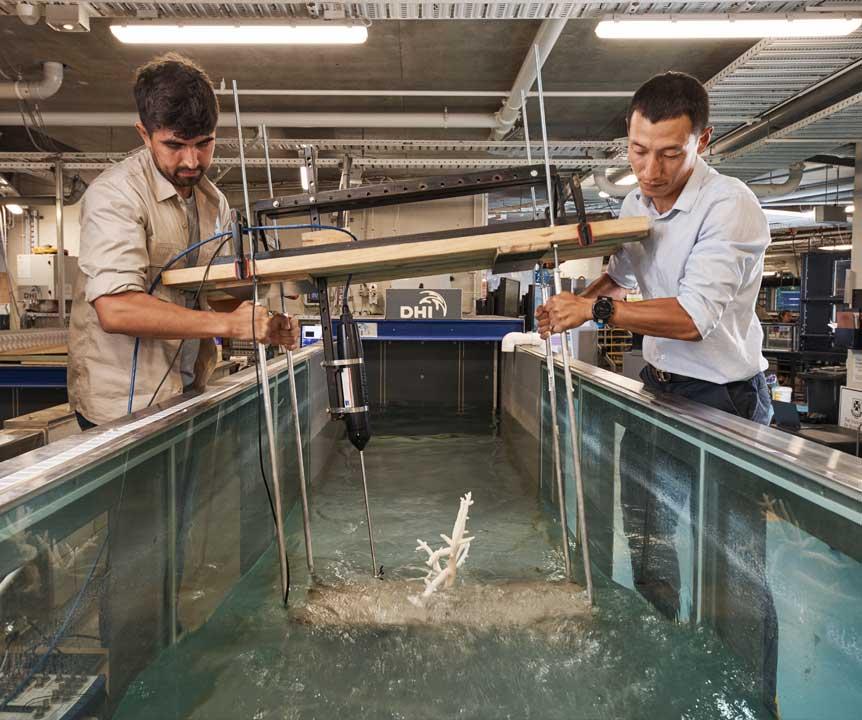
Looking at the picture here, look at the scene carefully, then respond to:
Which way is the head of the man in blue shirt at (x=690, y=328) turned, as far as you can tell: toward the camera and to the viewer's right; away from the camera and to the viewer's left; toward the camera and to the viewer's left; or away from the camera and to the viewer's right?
toward the camera and to the viewer's left

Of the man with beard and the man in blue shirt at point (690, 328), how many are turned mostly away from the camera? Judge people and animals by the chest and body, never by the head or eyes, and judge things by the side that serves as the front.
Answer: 0

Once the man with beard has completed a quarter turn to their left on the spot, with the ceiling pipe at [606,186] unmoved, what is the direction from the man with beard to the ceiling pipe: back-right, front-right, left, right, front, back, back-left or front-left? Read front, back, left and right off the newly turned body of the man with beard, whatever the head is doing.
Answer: front

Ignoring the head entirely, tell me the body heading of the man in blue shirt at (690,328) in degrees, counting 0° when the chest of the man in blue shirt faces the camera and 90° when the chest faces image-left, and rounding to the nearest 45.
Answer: approximately 45°

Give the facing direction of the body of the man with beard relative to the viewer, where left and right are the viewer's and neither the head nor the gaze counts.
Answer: facing the viewer and to the right of the viewer

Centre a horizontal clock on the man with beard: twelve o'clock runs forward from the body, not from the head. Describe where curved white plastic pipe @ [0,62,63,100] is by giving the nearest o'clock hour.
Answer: The curved white plastic pipe is roughly at 7 o'clock from the man with beard.

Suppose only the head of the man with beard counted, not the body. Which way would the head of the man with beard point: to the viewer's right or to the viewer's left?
to the viewer's right
